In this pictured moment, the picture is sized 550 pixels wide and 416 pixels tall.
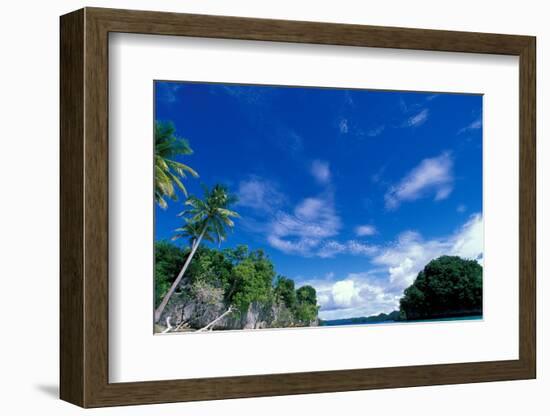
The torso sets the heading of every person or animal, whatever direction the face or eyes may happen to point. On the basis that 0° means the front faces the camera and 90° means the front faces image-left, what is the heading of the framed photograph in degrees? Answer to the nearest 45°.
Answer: approximately 315°
